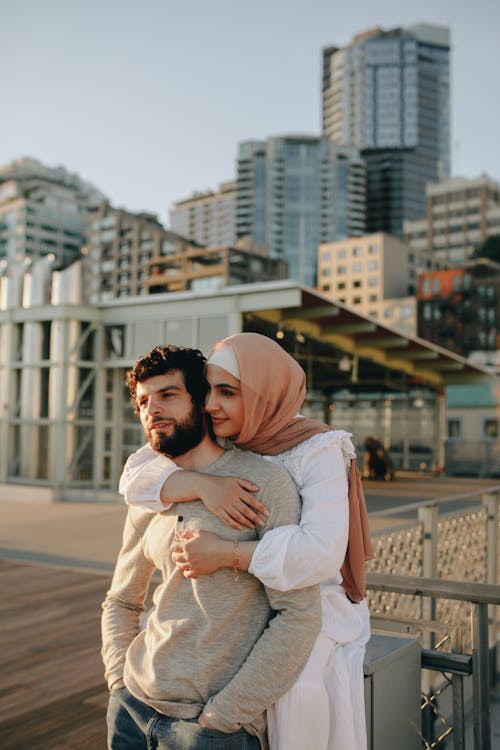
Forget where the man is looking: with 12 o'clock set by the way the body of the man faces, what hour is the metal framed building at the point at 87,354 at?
The metal framed building is roughly at 4 o'clock from the man.

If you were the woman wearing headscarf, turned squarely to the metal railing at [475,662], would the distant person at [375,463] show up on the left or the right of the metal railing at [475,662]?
left

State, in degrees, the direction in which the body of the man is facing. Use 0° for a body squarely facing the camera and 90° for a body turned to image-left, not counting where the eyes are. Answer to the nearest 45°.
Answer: approximately 45°

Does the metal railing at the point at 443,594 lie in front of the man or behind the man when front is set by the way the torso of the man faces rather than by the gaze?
behind

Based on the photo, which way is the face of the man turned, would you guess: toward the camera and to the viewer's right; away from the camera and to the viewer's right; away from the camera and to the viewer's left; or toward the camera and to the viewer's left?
toward the camera and to the viewer's left

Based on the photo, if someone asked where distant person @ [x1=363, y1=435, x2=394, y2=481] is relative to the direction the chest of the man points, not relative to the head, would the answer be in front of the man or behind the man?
behind
